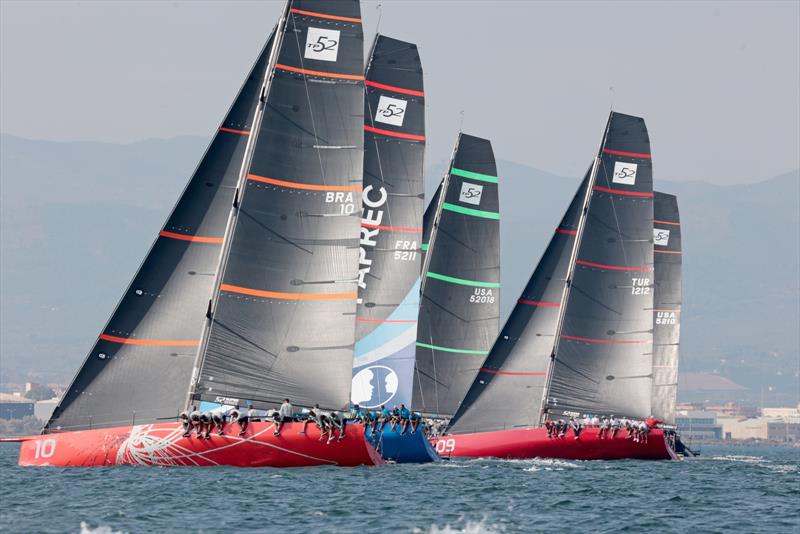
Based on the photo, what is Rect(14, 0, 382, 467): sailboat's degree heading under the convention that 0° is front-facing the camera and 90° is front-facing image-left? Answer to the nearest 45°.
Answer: approximately 90°
